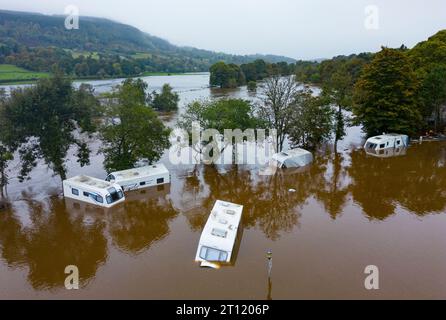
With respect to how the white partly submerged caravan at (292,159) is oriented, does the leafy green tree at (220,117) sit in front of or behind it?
in front

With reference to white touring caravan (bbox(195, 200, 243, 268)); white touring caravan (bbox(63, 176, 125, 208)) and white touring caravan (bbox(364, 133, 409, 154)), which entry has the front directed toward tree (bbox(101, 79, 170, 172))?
white touring caravan (bbox(364, 133, 409, 154))

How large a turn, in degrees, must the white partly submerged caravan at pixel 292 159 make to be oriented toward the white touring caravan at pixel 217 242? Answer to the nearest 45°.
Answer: approximately 45° to its left

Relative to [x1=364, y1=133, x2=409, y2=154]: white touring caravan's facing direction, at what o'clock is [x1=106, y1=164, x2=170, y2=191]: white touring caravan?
[x1=106, y1=164, x2=170, y2=191]: white touring caravan is roughly at 12 o'clock from [x1=364, y1=133, x2=409, y2=154]: white touring caravan.

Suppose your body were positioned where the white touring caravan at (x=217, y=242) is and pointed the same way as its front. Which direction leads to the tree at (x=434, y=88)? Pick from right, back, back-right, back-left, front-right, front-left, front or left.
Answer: back-left

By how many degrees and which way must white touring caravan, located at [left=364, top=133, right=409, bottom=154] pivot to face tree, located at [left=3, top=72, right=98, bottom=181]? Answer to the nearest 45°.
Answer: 0° — it already faces it

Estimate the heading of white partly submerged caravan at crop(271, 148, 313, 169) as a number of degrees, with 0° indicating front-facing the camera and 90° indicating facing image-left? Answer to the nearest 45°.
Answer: approximately 45°

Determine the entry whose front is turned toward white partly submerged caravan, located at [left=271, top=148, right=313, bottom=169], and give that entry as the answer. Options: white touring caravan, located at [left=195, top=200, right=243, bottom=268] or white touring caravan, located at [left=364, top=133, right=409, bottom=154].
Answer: white touring caravan, located at [left=364, top=133, right=409, bottom=154]
